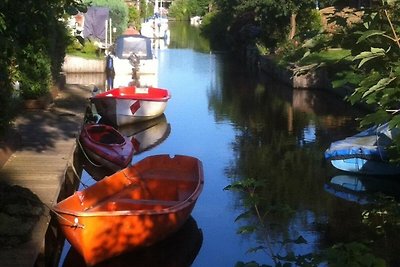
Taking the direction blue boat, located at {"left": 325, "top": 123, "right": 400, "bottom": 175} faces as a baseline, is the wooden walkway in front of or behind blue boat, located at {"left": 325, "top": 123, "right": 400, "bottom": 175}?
in front

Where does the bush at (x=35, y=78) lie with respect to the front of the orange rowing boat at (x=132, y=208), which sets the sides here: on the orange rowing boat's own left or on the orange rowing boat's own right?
on the orange rowing boat's own right

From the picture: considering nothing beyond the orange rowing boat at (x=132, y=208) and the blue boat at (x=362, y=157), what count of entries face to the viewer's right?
0

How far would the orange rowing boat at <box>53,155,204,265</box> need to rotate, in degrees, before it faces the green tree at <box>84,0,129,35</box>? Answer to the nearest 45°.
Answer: approximately 135° to its right

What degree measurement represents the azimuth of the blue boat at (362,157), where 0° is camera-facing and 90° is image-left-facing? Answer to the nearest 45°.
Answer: approximately 90°

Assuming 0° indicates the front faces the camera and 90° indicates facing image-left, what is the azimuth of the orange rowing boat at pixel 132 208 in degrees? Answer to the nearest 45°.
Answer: approximately 45°

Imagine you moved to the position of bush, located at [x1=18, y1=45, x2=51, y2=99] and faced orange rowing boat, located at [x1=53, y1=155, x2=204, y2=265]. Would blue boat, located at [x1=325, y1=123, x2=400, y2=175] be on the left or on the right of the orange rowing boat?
left
